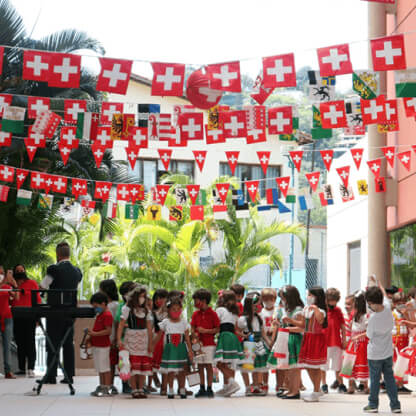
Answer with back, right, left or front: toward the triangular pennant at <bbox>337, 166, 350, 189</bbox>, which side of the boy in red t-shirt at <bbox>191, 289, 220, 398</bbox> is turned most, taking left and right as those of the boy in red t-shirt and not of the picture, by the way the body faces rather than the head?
back

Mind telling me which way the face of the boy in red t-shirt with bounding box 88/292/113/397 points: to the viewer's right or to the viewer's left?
to the viewer's left

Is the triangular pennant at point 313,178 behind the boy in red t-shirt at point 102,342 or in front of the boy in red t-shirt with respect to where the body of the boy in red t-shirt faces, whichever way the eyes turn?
behind

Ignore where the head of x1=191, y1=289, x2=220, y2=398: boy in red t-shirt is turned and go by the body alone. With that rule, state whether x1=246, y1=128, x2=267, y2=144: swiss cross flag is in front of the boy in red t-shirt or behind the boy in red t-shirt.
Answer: behind

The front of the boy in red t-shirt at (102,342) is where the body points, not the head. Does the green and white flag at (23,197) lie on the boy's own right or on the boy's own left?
on the boy's own right

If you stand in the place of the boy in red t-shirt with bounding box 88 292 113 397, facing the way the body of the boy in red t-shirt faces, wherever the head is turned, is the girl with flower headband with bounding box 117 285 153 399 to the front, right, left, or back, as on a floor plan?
back

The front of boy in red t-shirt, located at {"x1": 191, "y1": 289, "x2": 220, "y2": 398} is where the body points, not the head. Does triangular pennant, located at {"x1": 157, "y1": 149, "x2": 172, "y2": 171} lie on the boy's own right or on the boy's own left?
on the boy's own right

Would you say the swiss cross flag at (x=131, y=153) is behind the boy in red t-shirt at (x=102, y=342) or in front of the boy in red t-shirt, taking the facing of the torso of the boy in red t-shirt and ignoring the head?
behind

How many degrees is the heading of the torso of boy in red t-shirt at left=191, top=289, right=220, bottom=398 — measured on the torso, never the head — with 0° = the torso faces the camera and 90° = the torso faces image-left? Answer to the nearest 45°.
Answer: approximately 45°
